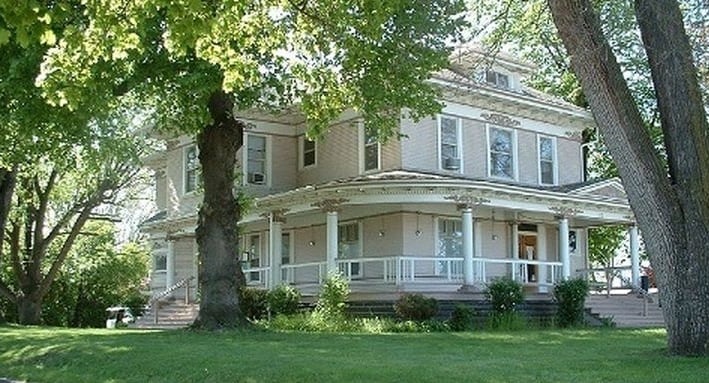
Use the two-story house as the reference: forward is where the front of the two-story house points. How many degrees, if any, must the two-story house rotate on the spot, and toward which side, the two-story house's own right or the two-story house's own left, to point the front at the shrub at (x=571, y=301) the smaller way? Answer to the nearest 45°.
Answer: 0° — it already faces it

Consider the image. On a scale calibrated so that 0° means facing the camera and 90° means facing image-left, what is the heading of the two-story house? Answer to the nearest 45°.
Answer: approximately 315°
